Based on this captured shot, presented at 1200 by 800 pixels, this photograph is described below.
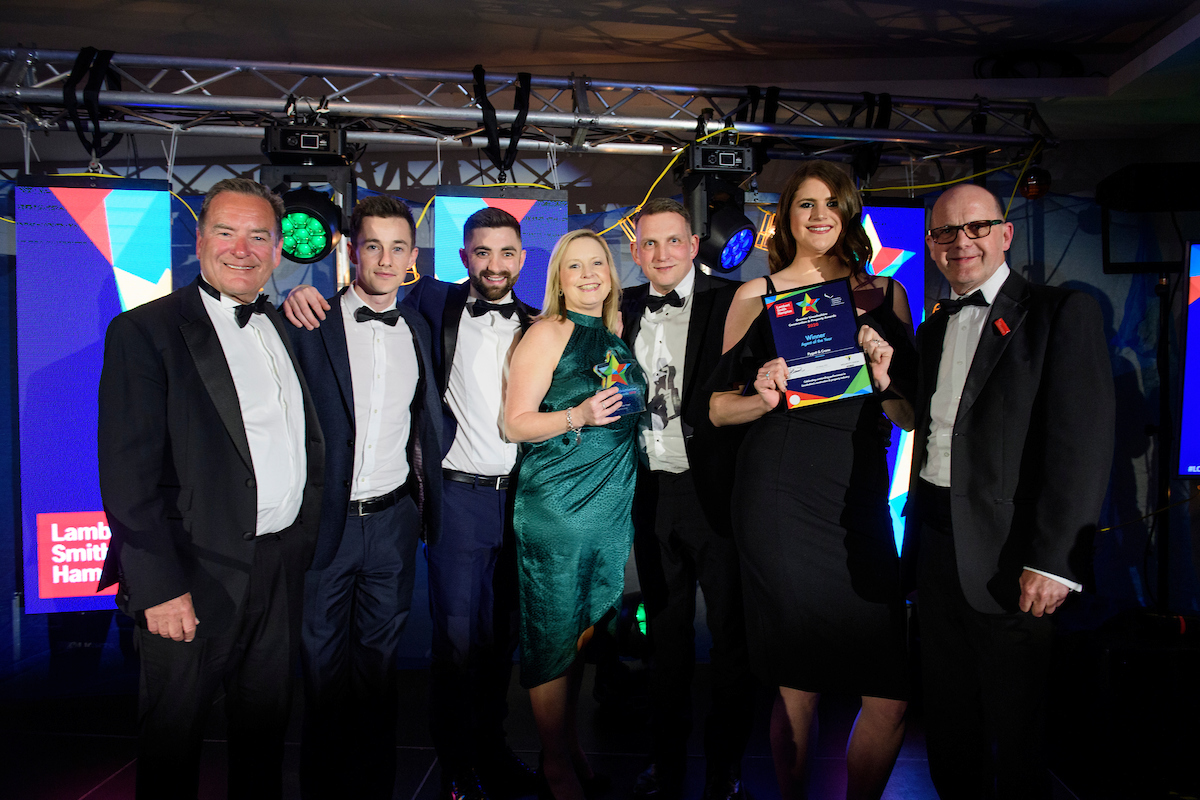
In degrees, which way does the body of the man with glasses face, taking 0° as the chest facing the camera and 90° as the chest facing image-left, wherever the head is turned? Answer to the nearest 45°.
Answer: approximately 45°

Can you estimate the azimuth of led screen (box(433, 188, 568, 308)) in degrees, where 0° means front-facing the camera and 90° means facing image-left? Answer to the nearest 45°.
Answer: approximately 0°

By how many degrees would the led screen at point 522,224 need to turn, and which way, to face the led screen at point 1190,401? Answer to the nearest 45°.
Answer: approximately 90° to its left

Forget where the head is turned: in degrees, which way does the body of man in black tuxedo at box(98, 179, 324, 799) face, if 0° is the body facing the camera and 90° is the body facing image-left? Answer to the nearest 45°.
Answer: approximately 315°

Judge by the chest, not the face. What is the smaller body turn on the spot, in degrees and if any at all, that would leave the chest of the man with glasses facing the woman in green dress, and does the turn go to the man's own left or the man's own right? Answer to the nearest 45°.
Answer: approximately 45° to the man's own right
